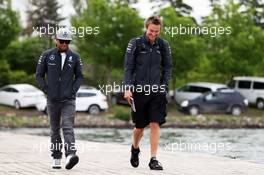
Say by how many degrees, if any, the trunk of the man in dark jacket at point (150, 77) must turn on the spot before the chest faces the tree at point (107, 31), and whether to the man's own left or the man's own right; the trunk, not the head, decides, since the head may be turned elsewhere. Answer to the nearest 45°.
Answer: approximately 180°

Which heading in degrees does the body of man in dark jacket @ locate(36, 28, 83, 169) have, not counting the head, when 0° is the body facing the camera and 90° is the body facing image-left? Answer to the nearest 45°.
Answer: approximately 0°

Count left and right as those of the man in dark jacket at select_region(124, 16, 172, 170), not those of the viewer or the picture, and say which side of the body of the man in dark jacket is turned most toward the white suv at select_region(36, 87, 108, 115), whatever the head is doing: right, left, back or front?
back

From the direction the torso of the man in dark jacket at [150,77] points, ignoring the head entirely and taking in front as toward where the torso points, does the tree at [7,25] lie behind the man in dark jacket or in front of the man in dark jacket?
behind

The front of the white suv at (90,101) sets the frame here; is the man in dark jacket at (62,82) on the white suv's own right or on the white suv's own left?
on the white suv's own left

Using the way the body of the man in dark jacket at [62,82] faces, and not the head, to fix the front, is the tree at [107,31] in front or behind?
behind
